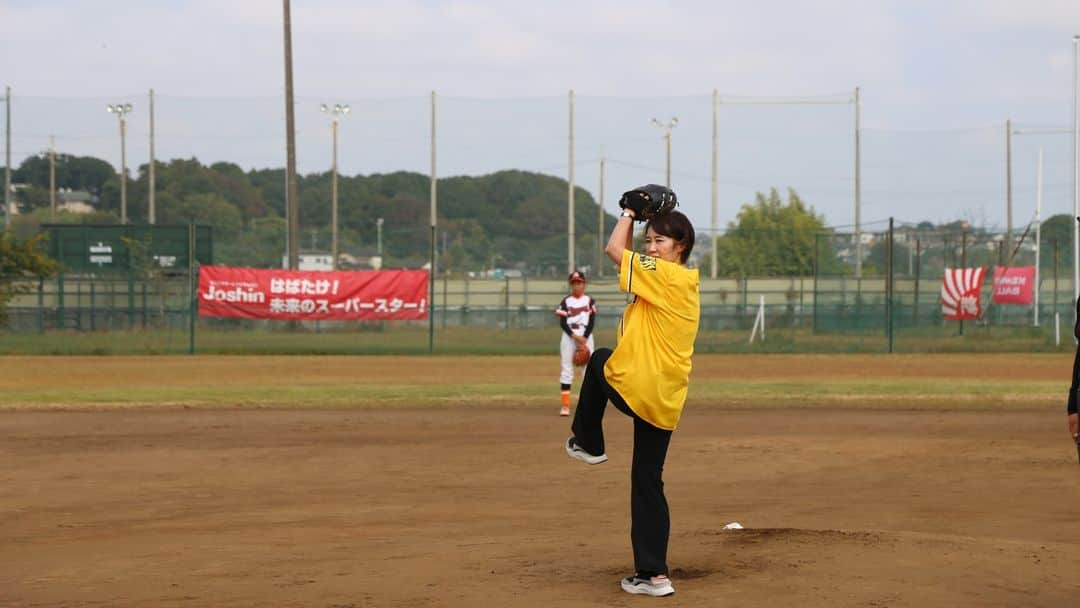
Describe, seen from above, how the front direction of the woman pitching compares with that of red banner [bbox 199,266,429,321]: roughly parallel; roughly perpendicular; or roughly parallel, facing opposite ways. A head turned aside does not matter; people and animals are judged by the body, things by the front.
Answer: roughly perpendicular

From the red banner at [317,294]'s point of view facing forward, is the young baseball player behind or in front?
in front

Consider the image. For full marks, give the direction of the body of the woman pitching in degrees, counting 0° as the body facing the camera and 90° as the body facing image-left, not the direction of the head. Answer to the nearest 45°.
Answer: approximately 90°

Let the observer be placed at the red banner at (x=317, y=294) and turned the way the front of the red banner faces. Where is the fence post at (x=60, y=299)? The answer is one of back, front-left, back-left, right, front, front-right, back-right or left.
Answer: back-right

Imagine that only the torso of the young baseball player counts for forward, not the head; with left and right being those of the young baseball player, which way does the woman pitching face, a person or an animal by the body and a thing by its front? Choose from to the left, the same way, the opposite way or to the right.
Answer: to the right

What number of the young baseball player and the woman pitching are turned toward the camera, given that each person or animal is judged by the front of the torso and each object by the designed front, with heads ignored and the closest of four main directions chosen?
1

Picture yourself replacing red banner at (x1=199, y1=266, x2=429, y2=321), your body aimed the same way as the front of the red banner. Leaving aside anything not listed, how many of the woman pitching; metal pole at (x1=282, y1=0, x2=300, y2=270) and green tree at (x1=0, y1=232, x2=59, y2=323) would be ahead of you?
1

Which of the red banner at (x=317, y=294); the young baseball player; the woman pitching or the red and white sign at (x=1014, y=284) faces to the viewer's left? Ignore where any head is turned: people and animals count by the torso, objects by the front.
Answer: the woman pitching

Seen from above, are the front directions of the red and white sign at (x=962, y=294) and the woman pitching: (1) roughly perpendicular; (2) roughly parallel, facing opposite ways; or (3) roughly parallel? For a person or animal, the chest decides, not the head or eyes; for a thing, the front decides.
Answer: roughly perpendicular

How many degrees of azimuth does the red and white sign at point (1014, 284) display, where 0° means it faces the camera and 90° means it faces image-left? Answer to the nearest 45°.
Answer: approximately 0°

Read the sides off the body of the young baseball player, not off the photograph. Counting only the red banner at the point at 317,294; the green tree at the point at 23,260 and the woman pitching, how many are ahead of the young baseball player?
1

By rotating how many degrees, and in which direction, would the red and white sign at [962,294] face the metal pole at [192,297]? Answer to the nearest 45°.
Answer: approximately 45° to its right

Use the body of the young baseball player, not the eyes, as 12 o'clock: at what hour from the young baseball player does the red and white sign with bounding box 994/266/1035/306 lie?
The red and white sign is roughly at 7 o'clock from the young baseball player.
